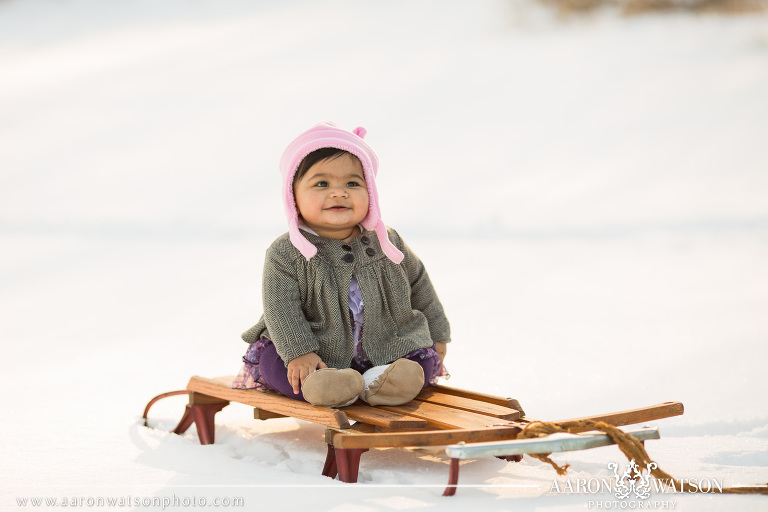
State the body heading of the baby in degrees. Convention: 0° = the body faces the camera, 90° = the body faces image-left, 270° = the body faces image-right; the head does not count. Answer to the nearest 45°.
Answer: approximately 0°
